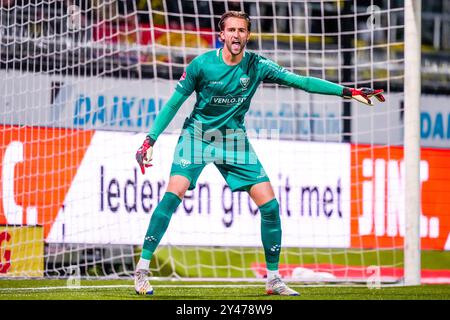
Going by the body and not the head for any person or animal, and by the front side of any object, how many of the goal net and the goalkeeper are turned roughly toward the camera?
2

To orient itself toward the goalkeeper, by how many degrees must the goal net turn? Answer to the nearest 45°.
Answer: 0° — it already faces them

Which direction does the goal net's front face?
toward the camera

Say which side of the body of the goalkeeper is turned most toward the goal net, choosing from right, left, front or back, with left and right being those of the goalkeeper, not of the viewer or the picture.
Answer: back

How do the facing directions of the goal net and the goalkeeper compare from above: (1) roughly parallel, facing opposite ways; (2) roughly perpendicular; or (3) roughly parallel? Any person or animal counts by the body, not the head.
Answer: roughly parallel

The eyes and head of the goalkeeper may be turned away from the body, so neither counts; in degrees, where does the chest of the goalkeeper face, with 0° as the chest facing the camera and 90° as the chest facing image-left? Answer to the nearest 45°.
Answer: approximately 0°

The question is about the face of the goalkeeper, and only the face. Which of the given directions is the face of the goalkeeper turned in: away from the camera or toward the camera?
toward the camera
